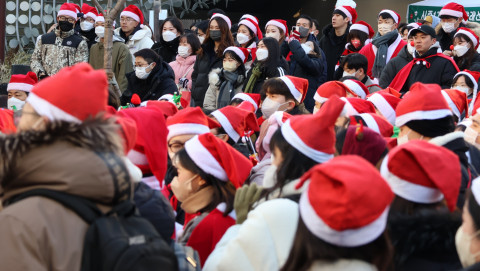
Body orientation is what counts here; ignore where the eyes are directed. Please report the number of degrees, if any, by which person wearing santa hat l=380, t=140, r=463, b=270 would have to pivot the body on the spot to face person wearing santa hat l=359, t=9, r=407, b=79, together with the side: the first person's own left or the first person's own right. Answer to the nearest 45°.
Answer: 0° — they already face them

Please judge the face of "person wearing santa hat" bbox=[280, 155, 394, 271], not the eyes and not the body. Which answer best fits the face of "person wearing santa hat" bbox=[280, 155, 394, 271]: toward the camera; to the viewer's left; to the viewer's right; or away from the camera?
away from the camera

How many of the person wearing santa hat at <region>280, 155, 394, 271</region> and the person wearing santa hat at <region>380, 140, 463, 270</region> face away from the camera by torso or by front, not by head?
2

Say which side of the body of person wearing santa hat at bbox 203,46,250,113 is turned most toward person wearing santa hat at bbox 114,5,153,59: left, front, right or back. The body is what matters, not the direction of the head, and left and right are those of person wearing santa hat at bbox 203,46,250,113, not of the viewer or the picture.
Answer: right

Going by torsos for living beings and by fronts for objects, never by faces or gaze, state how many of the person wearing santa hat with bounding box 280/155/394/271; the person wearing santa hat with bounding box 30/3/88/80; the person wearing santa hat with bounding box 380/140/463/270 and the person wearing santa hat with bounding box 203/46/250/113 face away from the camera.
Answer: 2

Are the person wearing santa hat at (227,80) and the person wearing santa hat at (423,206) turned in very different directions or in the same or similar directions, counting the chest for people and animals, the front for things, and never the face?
very different directions

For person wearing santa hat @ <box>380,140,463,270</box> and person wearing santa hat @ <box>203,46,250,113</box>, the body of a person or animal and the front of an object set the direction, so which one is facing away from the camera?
person wearing santa hat @ <box>380,140,463,270</box>

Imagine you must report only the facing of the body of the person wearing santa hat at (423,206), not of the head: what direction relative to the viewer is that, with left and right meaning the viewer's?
facing away from the viewer

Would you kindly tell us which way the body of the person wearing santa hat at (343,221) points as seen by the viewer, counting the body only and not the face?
away from the camera

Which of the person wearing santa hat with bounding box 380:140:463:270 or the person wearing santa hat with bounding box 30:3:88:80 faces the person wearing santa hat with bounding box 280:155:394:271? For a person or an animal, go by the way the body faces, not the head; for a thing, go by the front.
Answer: the person wearing santa hat with bounding box 30:3:88:80

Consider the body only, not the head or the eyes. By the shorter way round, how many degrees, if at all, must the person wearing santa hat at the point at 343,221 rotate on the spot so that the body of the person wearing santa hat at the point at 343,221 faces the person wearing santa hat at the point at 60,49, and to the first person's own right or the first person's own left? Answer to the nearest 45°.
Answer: approximately 45° to the first person's own left

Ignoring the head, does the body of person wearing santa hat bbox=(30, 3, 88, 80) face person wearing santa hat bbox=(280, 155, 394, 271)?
yes

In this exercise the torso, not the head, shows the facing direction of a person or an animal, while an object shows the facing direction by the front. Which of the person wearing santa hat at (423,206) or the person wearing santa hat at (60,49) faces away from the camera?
the person wearing santa hat at (423,206)

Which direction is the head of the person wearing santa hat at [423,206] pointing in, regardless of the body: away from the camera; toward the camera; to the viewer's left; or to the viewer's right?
away from the camera
